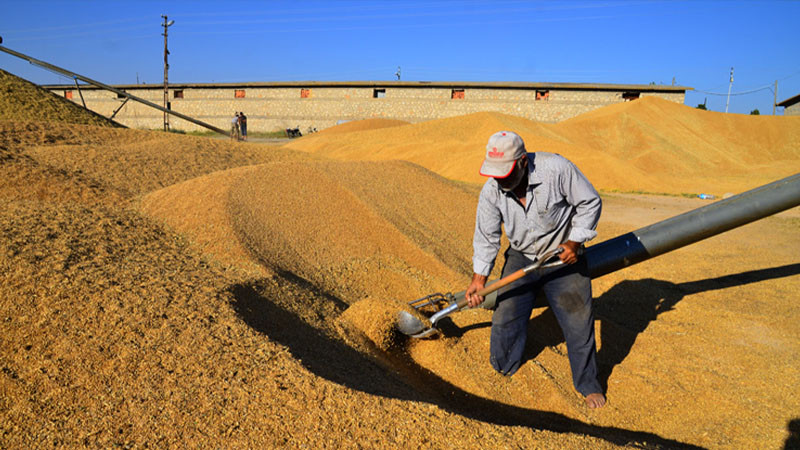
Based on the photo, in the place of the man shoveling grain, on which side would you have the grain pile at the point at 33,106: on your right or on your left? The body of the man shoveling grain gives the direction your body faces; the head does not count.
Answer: on your right

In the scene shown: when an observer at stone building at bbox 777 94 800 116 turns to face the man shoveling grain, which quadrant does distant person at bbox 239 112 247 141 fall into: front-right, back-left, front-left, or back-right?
front-right

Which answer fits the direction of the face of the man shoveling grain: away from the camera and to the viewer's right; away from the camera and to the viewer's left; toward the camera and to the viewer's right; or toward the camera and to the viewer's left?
toward the camera and to the viewer's left

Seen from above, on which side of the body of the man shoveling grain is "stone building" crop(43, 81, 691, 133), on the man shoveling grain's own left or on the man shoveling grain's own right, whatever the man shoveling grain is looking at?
on the man shoveling grain's own right

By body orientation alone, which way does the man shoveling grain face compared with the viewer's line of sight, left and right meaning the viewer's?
facing the viewer and to the left of the viewer

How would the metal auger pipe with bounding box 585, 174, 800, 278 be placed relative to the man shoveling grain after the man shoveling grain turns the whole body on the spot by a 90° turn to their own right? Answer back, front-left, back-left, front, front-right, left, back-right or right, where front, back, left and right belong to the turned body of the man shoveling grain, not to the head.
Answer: right

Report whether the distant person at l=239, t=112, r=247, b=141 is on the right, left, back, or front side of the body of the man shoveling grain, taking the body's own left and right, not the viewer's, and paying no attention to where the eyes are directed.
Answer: right

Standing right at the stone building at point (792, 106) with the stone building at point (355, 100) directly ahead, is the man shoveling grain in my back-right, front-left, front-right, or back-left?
front-left
